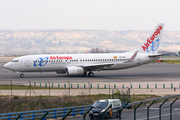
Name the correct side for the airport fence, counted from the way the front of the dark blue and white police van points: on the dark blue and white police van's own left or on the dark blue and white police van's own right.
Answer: on the dark blue and white police van's own right
